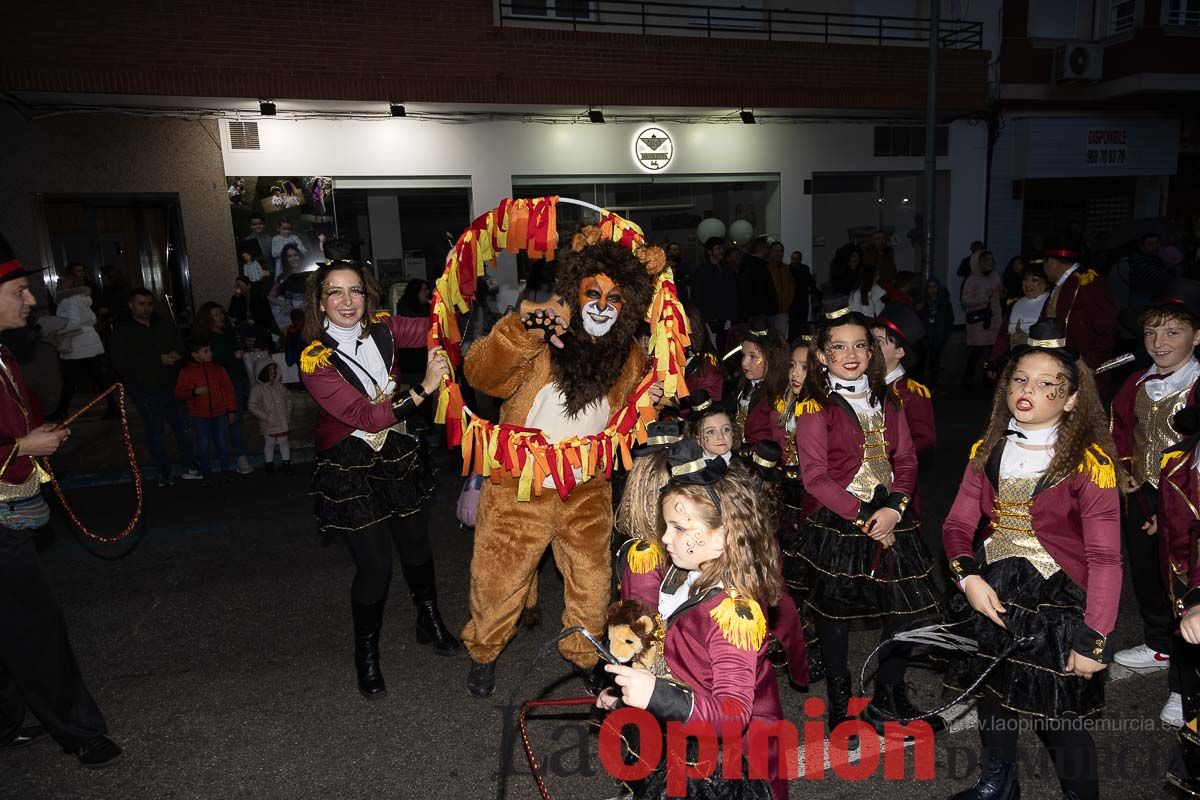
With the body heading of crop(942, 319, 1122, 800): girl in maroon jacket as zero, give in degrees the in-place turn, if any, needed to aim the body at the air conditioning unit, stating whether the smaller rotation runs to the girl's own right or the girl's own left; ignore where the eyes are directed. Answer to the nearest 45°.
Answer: approximately 135° to the girl's own right

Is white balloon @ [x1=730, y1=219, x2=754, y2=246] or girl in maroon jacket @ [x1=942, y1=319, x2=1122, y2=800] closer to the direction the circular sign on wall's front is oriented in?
the girl in maroon jacket

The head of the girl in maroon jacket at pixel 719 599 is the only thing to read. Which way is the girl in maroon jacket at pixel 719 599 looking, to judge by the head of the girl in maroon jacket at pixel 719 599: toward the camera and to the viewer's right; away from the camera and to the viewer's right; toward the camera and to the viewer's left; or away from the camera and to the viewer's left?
toward the camera and to the viewer's left

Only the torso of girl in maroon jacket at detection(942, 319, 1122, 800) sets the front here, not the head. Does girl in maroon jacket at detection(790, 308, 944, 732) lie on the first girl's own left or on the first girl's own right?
on the first girl's own right

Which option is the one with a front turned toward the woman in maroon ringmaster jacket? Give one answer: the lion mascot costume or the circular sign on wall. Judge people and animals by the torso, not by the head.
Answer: the circular sign on wall

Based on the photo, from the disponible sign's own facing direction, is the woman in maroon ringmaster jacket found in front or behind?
in front

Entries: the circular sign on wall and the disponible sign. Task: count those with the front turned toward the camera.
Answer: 2

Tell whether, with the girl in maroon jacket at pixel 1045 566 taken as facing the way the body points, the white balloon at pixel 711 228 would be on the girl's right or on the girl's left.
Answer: on the girl's right

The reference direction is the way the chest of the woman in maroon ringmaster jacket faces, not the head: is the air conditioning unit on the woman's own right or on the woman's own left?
on the woman's own left
